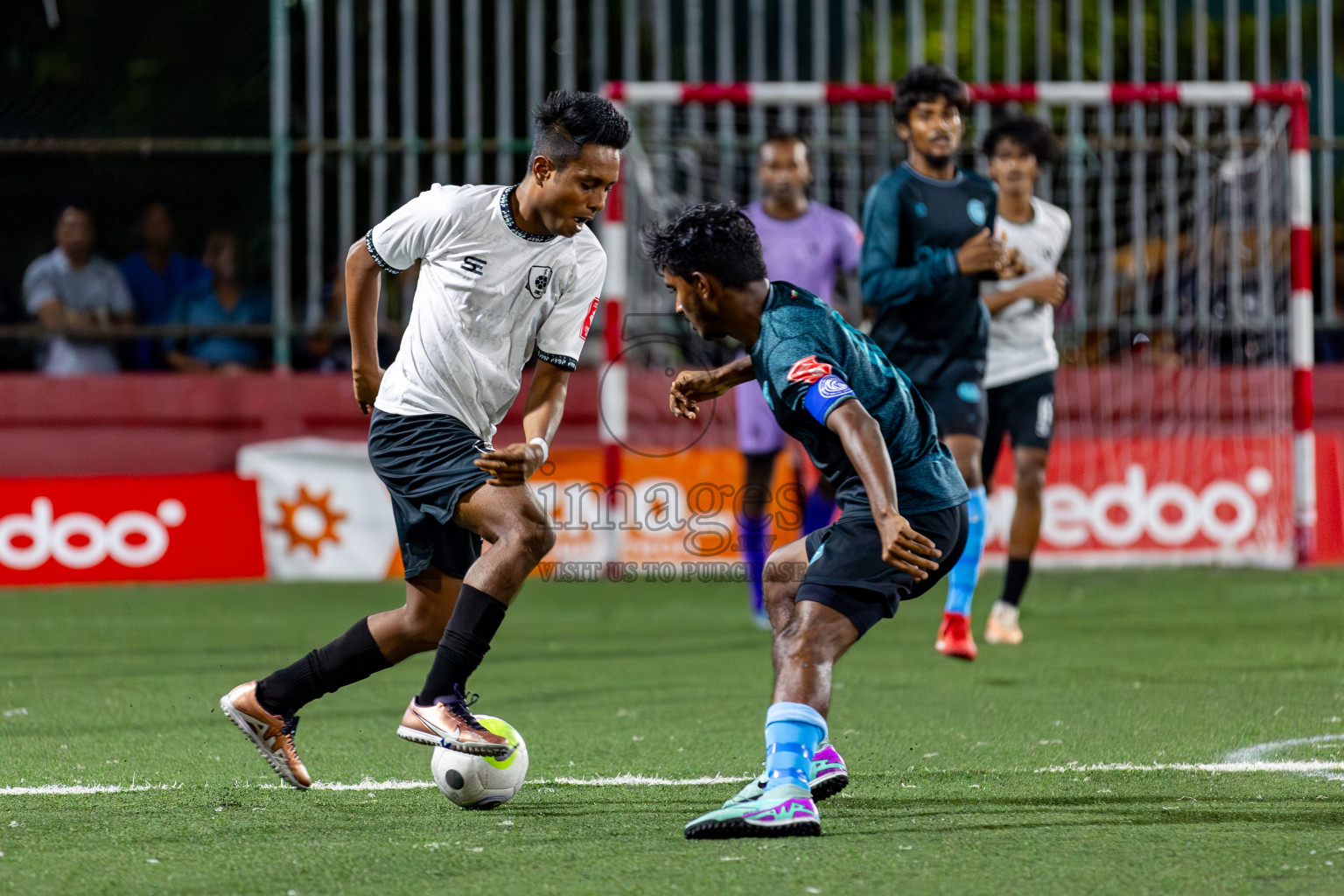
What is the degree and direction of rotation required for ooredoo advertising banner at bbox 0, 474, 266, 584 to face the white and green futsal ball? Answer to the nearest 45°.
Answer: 0° — it already faces it

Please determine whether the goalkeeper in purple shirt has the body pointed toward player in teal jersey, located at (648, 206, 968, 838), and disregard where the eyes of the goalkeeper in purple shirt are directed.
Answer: yes

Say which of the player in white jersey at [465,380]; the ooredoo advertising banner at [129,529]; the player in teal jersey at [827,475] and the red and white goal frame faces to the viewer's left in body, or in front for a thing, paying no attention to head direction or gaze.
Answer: the player in teal jersey

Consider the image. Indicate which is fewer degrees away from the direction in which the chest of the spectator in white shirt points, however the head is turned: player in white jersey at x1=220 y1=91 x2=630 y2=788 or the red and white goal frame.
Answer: the player in white jersey
